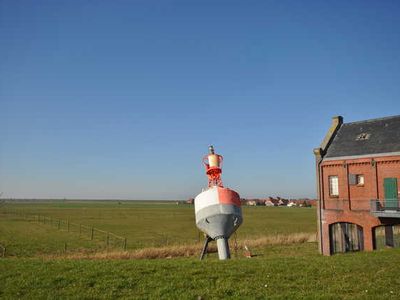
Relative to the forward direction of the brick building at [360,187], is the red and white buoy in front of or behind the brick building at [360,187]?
in front

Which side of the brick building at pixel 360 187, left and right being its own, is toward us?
front
